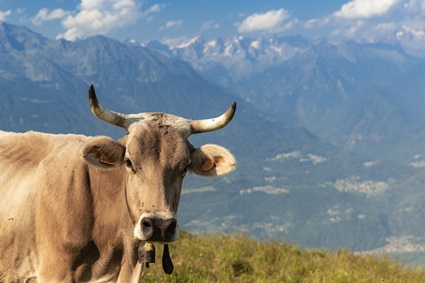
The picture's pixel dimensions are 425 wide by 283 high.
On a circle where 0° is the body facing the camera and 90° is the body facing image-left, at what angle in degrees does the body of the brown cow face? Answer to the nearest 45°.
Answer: approximately 315°
